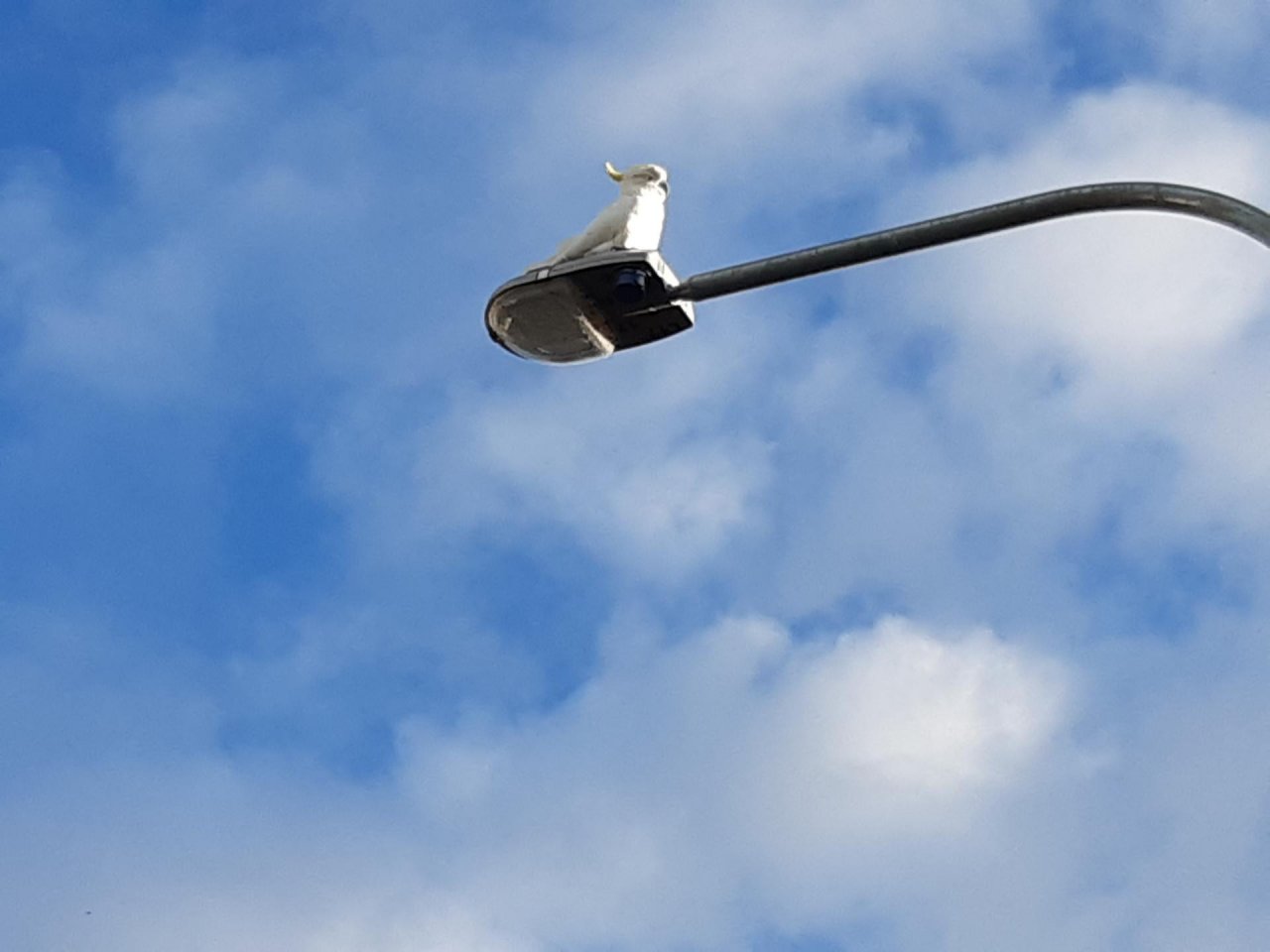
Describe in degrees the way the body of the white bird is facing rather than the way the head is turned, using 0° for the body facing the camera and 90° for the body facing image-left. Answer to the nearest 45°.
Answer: approximately 270°
